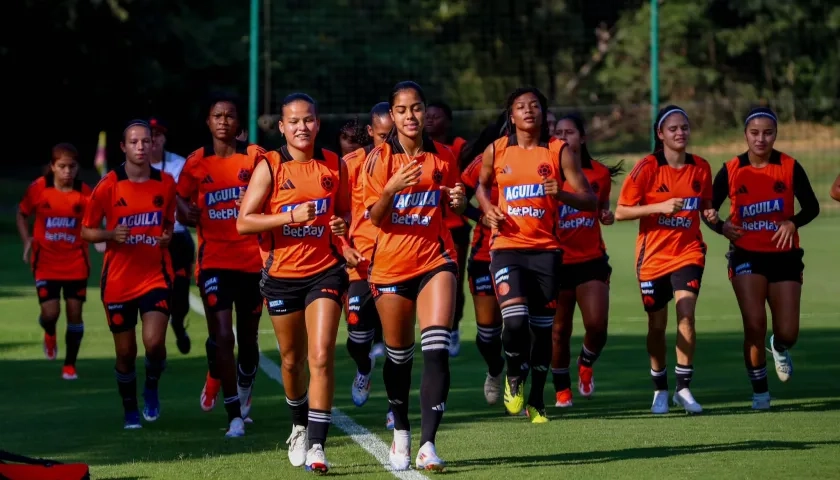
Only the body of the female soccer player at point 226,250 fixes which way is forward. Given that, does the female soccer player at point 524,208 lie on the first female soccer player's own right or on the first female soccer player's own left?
on the first female soccer player's own left

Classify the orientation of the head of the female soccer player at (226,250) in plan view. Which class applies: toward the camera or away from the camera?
toward the camera

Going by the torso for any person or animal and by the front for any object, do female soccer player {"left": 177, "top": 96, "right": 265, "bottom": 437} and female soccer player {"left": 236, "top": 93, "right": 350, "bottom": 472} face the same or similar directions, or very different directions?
same or similar directions

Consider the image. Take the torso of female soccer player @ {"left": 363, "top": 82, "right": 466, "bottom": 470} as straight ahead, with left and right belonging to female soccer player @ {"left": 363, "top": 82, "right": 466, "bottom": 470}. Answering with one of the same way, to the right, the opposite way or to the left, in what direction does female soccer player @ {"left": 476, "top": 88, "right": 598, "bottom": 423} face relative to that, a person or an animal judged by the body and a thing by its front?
the same way

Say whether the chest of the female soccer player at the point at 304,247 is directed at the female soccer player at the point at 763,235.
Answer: no

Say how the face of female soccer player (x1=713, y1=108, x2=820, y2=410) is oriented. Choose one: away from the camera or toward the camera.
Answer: toward the camera

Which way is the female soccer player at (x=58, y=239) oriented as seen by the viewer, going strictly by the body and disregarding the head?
toward the camera

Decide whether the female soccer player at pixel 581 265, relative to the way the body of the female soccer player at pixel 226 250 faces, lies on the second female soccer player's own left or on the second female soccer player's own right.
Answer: on the second female soccer player's own left

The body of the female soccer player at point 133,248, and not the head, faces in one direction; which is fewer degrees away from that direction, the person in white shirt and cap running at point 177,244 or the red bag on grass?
the red bag on grass

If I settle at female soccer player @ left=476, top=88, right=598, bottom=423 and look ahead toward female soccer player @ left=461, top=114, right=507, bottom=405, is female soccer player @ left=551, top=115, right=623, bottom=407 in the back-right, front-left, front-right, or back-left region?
front-right

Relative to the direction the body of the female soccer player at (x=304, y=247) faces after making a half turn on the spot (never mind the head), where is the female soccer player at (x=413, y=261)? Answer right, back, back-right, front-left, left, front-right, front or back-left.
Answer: right

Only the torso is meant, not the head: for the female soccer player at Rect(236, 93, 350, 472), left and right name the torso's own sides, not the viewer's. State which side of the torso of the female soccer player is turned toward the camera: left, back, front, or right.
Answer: front

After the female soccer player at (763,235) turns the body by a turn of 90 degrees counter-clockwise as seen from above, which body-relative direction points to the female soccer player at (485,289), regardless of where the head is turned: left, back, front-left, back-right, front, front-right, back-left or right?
back

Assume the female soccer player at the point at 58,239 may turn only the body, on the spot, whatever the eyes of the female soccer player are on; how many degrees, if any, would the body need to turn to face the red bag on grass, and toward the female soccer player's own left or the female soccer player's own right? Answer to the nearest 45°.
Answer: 0° — they already face it

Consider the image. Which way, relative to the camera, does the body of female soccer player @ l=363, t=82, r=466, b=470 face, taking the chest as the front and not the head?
toward the camera

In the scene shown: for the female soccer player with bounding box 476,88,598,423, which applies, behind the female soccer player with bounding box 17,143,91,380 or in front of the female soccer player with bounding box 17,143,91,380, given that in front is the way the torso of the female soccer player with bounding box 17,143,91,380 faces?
in front

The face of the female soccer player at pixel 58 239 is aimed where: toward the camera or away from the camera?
toward the camera
